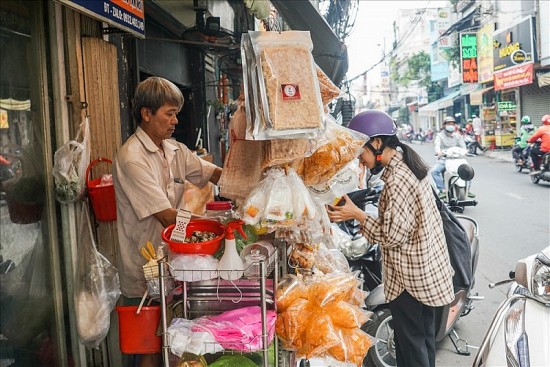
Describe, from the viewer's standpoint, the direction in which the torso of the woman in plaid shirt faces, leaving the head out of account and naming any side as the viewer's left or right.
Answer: facing to the left of the viewer

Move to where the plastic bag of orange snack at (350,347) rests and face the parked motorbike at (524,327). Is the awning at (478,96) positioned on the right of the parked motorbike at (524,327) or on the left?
left

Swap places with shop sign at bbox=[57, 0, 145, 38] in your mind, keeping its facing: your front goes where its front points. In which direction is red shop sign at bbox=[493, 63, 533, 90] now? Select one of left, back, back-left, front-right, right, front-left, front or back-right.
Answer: left

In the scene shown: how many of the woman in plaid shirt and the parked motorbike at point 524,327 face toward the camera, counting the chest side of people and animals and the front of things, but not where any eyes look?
1

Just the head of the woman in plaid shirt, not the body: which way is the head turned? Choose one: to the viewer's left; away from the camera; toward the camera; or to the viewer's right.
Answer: to the viewer's left

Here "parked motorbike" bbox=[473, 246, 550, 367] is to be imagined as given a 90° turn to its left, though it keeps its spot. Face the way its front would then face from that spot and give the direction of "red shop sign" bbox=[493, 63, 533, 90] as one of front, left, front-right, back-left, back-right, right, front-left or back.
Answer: left

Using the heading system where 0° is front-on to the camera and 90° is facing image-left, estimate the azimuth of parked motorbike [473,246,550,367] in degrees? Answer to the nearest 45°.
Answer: approximately 0°

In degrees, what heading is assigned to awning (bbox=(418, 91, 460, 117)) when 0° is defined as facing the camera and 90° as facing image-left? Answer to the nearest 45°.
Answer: approximately 45°
